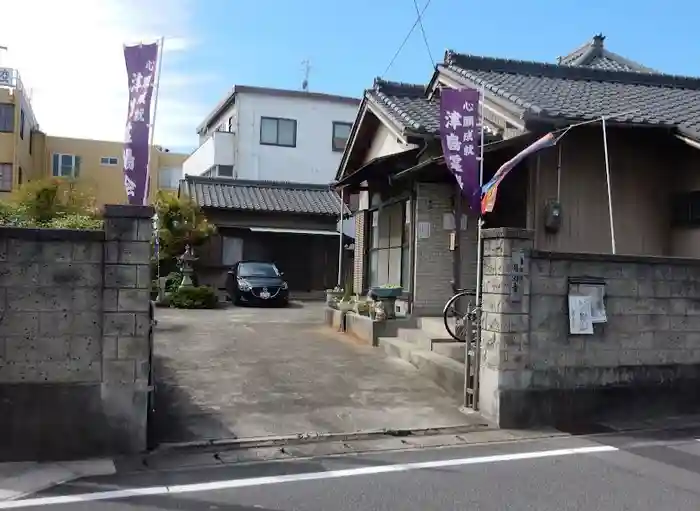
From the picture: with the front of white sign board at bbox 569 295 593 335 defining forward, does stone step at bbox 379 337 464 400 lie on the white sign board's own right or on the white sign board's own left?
on the white sign board's own right

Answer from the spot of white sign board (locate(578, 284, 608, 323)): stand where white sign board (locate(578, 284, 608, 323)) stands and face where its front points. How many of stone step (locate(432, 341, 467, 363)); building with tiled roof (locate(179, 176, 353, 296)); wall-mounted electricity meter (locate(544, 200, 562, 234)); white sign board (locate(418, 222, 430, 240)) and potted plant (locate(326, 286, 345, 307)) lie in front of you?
0

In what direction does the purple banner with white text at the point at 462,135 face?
toward the camera

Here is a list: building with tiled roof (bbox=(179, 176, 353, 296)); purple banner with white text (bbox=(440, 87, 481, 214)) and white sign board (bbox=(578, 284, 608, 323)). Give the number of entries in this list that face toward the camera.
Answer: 3

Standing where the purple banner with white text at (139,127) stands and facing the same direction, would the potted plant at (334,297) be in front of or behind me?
behind

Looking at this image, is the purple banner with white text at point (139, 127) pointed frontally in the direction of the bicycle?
no

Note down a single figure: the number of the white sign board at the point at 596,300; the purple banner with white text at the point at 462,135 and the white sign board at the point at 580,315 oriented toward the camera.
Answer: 3

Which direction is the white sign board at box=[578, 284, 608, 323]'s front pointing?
toward the camera

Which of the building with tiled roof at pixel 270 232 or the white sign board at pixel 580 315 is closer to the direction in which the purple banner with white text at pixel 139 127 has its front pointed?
the white sign board

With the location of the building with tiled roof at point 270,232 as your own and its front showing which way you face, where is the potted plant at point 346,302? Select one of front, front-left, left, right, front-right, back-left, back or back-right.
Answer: front

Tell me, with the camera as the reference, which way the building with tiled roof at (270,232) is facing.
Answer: facing the viewer

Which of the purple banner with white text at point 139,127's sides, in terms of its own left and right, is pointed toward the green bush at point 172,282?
back

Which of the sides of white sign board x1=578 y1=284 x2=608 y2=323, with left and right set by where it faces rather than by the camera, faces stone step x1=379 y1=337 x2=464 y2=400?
right

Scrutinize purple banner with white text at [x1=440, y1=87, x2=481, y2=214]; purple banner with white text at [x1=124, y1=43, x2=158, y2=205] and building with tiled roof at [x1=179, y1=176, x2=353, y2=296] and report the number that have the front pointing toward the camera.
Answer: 3

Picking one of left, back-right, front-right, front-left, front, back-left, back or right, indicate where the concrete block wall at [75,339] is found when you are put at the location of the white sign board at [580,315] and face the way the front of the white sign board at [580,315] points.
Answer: front-right

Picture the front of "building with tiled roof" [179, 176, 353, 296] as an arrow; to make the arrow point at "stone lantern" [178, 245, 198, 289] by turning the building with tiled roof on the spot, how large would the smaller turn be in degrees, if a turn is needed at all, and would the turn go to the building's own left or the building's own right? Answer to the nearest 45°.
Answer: approximately 45° to the building's own right

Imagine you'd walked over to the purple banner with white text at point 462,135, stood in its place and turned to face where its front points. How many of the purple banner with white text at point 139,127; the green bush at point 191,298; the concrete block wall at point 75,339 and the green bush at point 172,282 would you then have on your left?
0

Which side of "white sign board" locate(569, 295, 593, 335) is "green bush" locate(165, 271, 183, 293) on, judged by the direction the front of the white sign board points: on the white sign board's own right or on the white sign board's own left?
on the white sign board's own right
